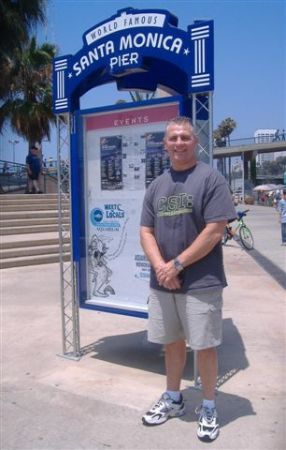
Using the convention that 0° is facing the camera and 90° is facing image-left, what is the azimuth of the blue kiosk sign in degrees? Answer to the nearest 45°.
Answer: approximately 45°

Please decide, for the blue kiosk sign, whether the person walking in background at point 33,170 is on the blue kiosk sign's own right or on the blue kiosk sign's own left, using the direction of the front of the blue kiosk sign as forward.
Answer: on the blue kiosk sign's own right

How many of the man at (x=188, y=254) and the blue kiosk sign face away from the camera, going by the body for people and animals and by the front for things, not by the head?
0

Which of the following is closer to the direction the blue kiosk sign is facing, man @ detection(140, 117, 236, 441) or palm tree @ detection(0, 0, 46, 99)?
the man

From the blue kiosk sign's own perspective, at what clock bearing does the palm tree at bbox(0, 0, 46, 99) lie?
The palm tree is roughly at 4 o'clock from the blue kiosk sign.

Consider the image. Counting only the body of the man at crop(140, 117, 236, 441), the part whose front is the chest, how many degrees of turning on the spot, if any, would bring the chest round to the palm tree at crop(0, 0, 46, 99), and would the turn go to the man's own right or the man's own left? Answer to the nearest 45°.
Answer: approximately 135° to the man's own right

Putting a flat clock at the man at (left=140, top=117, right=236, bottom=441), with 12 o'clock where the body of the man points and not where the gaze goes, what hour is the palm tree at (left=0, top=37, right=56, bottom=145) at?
The palm tree is roughly at 4 o'clock from the man.
